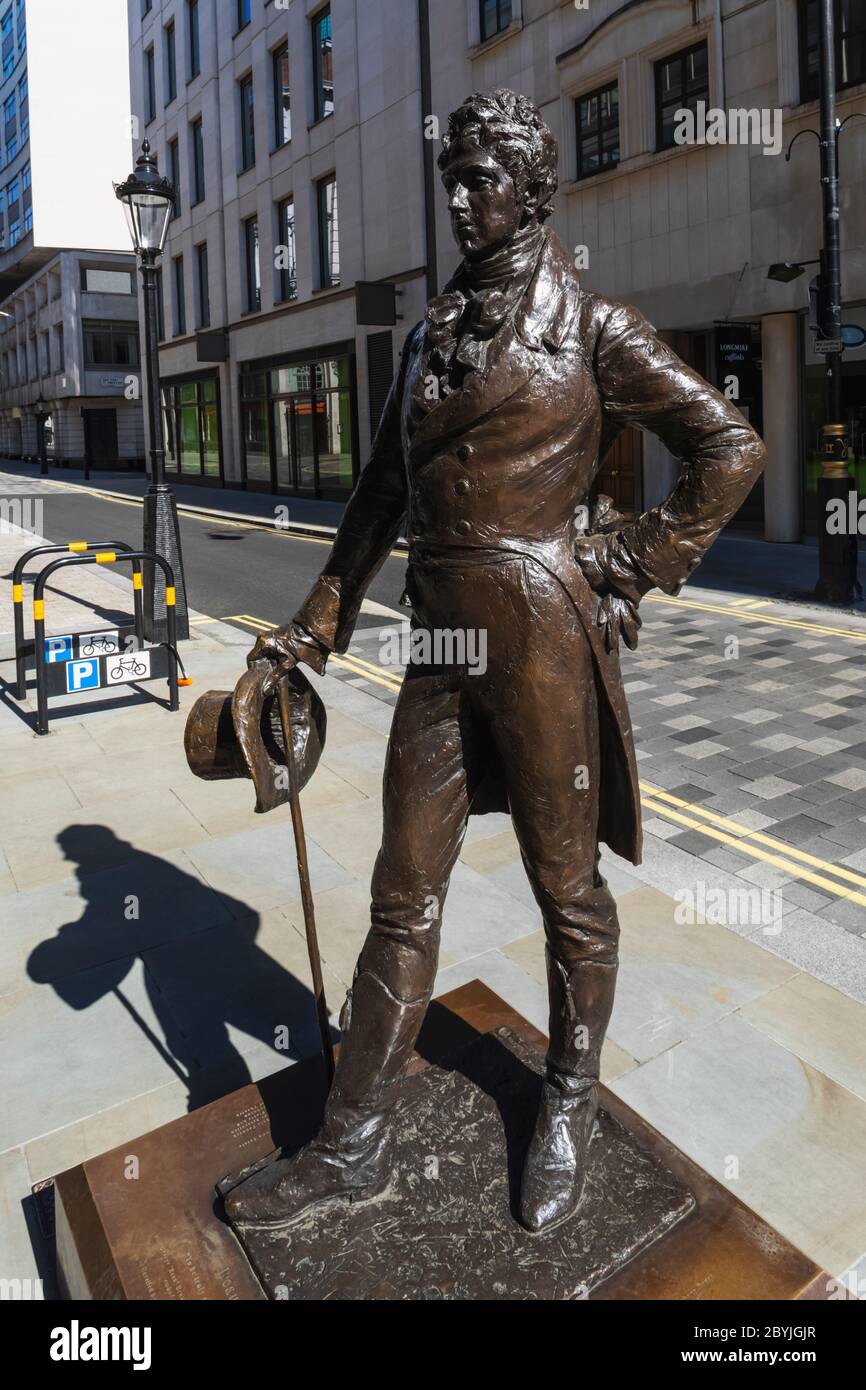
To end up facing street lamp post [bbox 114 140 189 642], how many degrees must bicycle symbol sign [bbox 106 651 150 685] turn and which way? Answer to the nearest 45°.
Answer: approximately 180°

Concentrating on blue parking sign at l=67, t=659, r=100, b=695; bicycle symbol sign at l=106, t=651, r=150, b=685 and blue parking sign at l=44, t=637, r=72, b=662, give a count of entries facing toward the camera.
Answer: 3

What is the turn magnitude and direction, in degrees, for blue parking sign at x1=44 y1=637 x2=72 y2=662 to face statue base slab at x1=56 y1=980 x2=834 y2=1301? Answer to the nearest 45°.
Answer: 0° — it already faces it

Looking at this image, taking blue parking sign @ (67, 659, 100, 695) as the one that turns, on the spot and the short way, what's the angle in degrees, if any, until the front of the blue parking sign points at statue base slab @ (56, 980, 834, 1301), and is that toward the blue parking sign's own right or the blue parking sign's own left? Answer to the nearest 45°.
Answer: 0° — it already faces it

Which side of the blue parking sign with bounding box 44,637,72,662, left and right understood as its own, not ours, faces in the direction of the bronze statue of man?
front

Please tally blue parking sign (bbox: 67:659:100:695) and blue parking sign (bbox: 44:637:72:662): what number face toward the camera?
2

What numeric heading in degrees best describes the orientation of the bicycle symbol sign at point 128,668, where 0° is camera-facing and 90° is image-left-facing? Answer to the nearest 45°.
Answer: approximately 0°

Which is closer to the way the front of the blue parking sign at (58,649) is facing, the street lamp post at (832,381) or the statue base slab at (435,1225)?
the statue base slab

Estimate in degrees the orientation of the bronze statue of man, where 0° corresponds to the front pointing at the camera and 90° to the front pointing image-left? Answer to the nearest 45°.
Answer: approximately 45°
